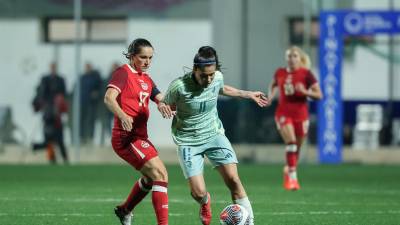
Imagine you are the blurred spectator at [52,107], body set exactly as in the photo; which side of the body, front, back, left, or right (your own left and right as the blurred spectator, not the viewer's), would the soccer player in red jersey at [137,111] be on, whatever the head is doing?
front

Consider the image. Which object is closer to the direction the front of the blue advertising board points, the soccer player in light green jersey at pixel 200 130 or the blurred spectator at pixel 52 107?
the soccer player in light green jersey

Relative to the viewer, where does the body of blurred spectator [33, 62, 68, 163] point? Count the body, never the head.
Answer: toward the camera

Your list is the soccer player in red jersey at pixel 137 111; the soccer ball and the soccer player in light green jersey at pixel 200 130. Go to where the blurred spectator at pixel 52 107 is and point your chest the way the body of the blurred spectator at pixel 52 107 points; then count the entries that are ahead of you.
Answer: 3

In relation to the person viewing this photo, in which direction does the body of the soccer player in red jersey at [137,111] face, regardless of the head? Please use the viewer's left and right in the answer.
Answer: facing the viewer and to the right of the viewer

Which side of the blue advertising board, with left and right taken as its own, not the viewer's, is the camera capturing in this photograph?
front

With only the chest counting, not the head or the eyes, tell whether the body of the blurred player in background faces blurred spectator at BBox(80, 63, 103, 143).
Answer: no

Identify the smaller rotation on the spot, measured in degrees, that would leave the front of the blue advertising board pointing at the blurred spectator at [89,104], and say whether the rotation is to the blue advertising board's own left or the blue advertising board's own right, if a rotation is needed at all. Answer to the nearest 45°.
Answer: approximately 90° to the blue advertising board's own right

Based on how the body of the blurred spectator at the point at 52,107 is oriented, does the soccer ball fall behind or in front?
in front

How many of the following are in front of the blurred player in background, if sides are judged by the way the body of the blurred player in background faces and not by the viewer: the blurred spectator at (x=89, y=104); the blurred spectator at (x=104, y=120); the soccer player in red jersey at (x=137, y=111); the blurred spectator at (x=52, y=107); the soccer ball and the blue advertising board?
2

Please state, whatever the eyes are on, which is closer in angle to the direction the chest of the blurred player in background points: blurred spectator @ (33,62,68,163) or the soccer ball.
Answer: the soccer ball
